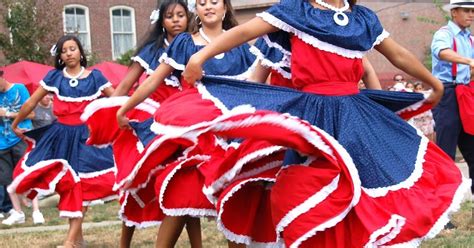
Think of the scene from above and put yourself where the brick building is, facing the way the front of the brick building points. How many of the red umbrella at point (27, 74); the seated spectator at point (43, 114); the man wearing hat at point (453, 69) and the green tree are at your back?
0

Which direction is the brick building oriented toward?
toward the camera

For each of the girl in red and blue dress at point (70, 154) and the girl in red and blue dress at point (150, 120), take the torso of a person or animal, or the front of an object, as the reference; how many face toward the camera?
2

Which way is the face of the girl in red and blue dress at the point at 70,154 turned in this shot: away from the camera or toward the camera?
toward the camera

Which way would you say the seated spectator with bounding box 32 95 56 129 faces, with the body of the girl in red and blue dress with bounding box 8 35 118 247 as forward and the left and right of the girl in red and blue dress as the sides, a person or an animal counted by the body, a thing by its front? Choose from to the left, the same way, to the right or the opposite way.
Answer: the same way

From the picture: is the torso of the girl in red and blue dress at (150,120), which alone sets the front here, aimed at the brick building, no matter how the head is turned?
no

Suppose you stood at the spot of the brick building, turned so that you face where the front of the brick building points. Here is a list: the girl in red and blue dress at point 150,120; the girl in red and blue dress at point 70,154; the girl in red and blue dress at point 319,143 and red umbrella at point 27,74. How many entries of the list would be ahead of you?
4

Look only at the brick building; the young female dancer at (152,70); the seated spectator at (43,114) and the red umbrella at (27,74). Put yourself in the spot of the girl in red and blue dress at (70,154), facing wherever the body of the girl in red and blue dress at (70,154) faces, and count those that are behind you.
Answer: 3

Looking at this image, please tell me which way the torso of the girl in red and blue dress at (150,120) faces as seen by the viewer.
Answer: toward the camera

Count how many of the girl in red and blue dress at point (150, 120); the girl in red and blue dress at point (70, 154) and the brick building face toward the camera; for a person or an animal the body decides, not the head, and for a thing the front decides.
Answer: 3

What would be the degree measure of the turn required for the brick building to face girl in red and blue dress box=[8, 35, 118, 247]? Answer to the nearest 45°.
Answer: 0° — it already faces them

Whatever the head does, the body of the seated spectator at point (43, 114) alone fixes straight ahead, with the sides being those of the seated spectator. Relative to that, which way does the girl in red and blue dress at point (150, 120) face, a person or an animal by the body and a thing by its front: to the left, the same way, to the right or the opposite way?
the same way

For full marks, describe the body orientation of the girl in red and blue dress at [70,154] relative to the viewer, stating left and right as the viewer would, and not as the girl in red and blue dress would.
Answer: facing the viewer

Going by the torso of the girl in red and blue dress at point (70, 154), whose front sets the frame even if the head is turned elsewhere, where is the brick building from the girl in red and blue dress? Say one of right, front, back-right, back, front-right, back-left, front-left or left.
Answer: back
